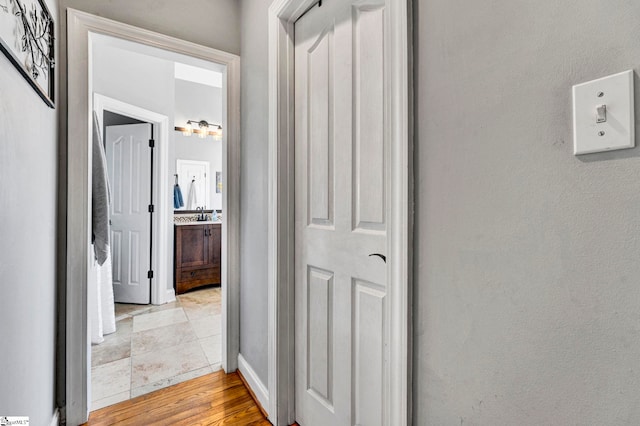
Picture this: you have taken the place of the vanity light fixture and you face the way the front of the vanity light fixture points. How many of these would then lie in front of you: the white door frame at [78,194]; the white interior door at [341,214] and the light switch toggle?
3

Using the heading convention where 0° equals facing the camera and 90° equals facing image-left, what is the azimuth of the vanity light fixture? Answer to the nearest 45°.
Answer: approximately 0°

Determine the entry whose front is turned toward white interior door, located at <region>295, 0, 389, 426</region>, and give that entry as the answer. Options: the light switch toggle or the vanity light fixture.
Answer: the vanity light fixture

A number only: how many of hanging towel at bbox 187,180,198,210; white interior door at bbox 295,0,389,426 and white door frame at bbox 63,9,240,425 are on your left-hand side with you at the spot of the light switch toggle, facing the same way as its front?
0

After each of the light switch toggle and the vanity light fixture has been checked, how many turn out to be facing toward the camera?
2

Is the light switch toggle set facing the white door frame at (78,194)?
no

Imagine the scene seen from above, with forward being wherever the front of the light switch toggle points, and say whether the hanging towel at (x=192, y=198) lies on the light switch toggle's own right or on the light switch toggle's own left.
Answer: on the light switch toggle's own right

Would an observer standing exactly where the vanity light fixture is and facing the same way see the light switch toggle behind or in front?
in front

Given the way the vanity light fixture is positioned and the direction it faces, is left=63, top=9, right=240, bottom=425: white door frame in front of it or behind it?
in front

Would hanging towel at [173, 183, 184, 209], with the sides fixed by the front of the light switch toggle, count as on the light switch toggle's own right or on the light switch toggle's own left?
on the light switch toggle's own right

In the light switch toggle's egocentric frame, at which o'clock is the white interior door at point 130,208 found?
The white interior door is roughly at 3 o'clock from the light switch toggle.
